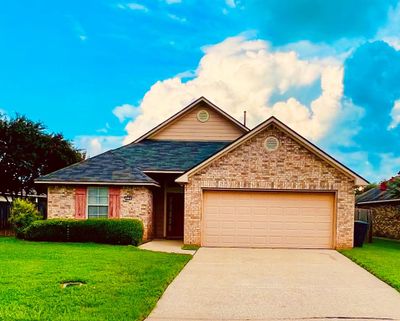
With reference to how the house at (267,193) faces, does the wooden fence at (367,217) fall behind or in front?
behind

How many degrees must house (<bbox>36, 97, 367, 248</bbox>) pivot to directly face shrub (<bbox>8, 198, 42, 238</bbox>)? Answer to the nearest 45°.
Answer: approximately 90° to its right

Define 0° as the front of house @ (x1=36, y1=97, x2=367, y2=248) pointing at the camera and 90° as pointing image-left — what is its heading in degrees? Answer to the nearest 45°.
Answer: approximately 0°

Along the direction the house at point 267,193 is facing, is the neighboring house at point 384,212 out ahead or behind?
behind

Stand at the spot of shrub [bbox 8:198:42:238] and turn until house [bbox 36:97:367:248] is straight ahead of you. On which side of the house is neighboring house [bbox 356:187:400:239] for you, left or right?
left

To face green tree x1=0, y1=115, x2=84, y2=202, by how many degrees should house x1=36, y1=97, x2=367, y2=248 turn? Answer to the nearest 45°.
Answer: approximately 135° to its right

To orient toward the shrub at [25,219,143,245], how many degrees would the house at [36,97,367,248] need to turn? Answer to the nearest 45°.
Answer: approximately 90° to its right
